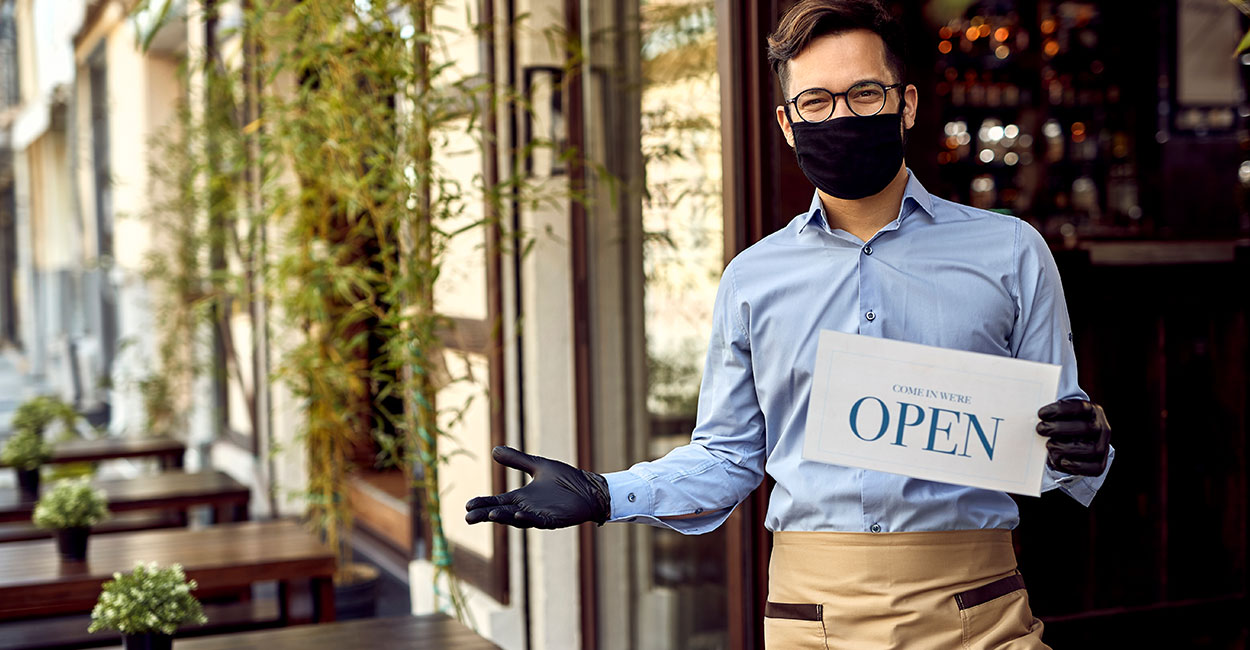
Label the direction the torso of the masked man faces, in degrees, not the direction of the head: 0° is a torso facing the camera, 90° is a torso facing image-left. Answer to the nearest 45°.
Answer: approximately 0°

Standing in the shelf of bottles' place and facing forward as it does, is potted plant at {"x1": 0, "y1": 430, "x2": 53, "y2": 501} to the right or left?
on its right

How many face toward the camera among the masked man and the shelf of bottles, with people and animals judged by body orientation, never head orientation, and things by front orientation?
2

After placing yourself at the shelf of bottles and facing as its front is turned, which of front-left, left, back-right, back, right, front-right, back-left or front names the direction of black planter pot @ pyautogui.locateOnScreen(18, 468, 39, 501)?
front-right

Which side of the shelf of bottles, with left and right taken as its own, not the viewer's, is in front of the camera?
front

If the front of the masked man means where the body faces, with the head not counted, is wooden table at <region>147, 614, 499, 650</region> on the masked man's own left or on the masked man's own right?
on the masked man's own right

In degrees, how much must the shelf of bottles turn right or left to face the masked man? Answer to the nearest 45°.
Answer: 0° — it already faces them

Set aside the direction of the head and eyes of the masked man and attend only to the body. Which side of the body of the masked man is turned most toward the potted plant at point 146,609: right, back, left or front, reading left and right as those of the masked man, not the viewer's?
right

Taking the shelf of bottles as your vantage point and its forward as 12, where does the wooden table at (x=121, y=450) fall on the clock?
The wooden table is roughly at 2 o'clock from the shelf of bottles.

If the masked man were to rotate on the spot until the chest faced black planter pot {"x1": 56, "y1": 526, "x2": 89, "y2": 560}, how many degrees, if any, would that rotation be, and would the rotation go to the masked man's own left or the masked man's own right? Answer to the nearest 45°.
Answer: approximately 135° to the masked man's own right

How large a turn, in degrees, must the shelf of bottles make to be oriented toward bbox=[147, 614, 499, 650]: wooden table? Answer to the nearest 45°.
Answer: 0° — it already faces it

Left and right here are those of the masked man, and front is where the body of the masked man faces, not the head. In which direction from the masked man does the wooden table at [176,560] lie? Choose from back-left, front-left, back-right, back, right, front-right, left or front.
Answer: back-right
